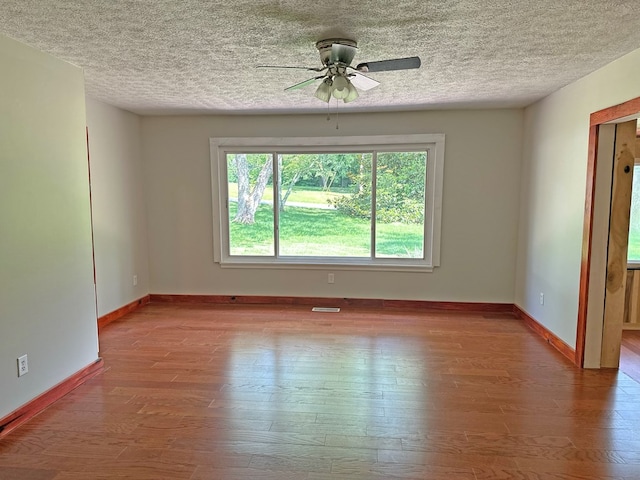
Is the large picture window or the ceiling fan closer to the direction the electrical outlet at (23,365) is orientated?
the ceiling fan

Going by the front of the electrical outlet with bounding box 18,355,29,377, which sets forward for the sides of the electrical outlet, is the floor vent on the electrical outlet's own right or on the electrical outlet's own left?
on the electrical outlet's own left

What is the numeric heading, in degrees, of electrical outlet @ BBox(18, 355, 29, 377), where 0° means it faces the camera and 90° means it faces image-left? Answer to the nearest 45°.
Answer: approximately 315°

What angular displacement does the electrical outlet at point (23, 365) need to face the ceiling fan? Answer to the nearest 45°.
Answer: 0° — it already faces it

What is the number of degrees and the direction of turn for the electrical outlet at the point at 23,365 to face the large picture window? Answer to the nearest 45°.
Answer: approximately 45° to its left

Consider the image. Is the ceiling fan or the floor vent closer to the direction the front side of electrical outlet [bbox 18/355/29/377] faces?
the ceiling fan
